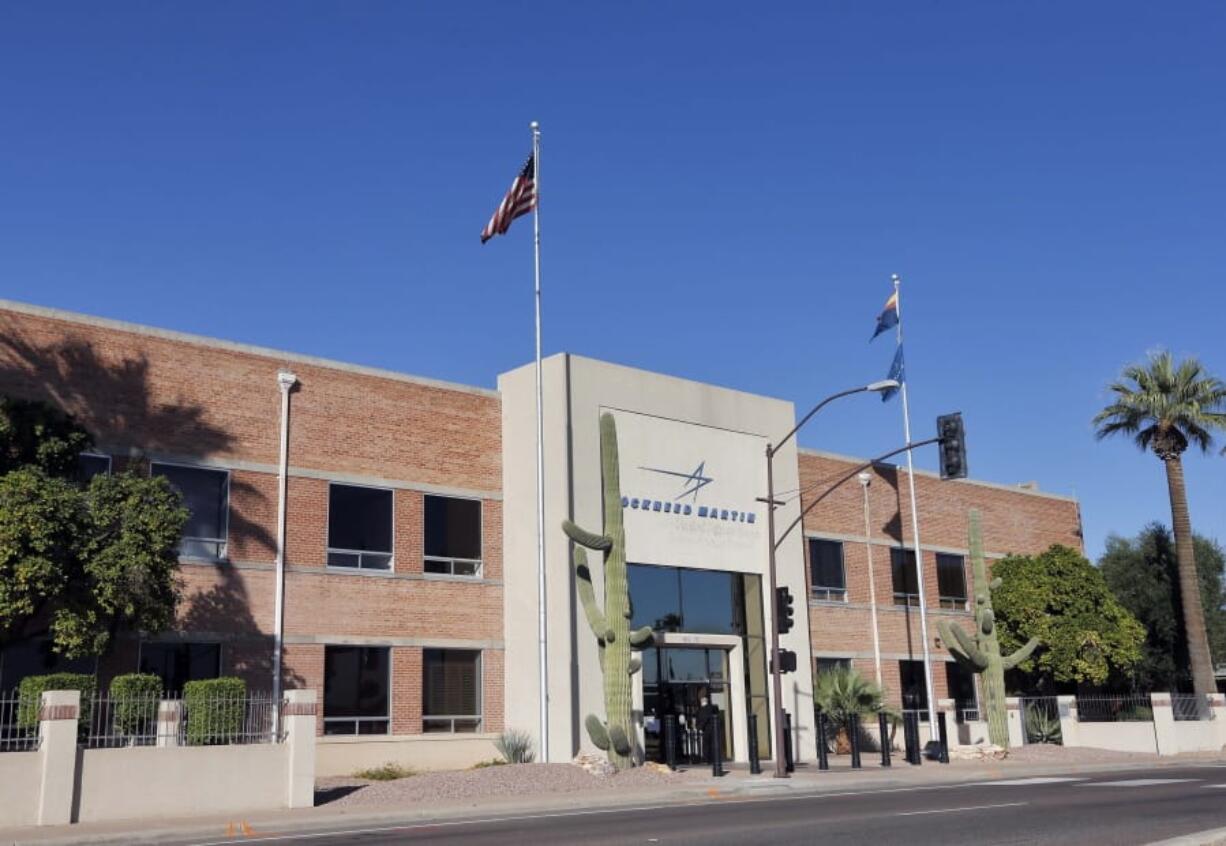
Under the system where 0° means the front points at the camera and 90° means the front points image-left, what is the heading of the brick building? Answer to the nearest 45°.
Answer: approximately 315°

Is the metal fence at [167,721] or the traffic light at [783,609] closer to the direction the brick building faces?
the traffic light

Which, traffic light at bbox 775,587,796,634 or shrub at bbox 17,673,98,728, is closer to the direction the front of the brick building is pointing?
the traffic light

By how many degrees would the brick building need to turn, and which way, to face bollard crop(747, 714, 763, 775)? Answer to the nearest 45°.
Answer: approximately 45° to its left

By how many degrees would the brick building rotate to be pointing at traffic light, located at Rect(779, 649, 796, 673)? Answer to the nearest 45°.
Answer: approximately 45° to its left

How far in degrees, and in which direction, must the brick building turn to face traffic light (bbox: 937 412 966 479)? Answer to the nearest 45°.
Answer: approximately 45° to its left

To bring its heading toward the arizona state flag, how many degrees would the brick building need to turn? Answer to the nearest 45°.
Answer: approximately 90° to its left

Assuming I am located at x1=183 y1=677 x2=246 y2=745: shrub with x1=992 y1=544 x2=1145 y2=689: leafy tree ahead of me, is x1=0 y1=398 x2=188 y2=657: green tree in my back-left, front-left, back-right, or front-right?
back-left

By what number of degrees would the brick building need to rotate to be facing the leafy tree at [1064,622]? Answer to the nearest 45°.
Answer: approximately 90° to its left
